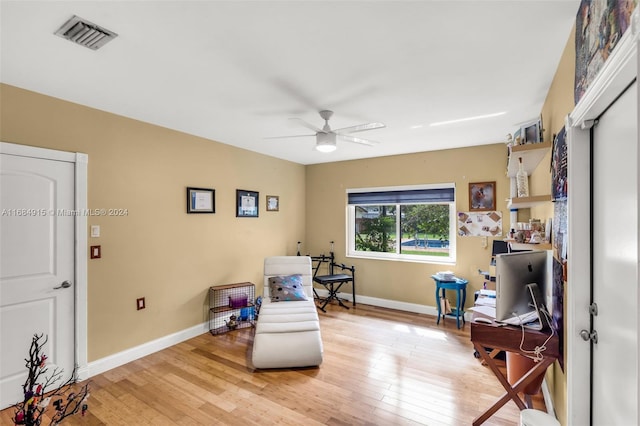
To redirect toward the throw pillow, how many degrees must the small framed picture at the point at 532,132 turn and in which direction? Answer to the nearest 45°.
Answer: approximately 45° to its right

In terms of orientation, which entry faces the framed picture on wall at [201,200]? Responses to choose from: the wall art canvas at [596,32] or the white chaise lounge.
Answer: the wall art canvas

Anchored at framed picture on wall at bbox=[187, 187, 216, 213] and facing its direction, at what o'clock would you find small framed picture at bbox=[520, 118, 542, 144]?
The small framed picture is roughly at 12 o'clock from the framed picture on wall.

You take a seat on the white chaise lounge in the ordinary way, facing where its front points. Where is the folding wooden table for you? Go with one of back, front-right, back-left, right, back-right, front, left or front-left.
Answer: front-left

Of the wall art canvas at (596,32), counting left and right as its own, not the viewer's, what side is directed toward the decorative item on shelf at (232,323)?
front

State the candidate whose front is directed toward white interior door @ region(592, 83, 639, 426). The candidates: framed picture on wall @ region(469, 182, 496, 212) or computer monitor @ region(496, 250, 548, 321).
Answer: the framed picture on wall

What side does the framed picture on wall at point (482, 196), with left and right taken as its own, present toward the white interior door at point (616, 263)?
front

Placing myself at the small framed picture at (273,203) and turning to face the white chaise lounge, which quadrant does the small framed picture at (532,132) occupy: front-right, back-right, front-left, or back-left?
front-left

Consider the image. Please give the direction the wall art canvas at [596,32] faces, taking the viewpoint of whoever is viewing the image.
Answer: facing to the left of the viewer

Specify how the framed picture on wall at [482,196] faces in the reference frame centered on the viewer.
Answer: facing the viewer

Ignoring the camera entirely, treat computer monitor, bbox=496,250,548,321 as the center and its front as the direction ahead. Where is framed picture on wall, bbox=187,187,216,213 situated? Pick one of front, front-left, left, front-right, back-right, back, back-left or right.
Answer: front-left

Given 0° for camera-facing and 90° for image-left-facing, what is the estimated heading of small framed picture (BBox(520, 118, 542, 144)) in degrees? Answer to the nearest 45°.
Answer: approximately 45°

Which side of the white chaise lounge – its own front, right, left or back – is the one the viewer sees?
front

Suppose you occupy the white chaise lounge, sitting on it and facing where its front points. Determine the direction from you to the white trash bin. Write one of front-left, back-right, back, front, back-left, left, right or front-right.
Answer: front-left
